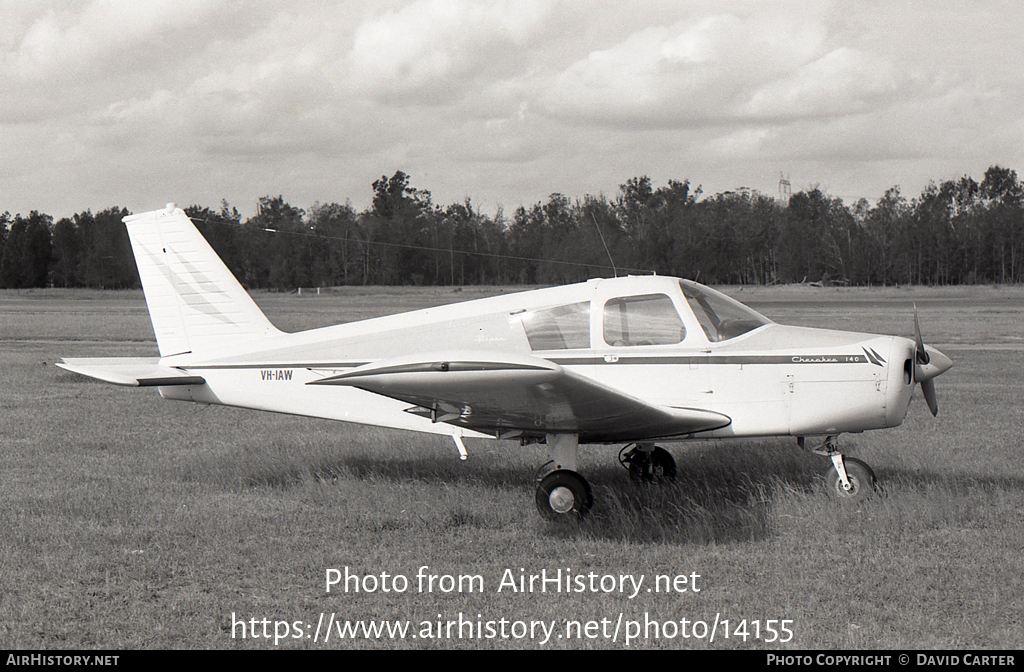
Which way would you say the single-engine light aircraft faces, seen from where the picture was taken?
facing to the right of the viewer
